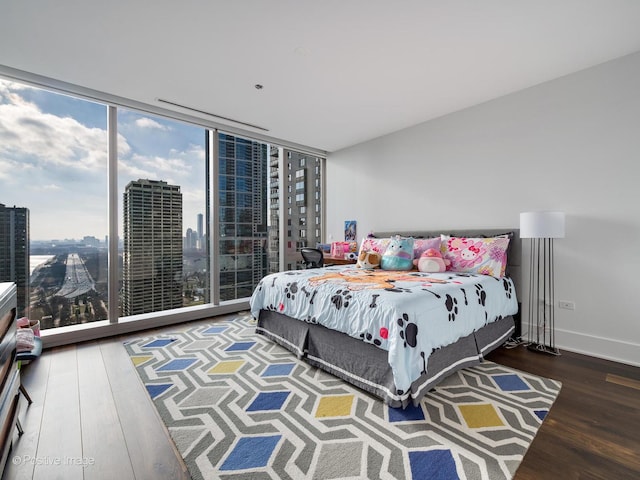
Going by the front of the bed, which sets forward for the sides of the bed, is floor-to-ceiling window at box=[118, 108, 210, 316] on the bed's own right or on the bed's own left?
on the bed's own right

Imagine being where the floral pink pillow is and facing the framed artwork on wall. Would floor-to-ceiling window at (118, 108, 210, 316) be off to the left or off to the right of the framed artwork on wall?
left

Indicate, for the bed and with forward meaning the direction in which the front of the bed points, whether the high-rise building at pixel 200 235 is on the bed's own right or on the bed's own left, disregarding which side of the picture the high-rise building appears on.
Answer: on the bed's own right

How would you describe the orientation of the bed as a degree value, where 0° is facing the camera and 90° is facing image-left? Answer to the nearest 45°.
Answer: approximately 45°

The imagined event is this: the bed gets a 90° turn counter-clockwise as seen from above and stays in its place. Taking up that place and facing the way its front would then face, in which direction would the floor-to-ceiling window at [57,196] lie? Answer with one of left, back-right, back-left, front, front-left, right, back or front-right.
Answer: back-right

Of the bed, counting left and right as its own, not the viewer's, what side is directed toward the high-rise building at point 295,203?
right

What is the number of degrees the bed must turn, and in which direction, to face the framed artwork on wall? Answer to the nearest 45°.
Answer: approximately 135° to its right

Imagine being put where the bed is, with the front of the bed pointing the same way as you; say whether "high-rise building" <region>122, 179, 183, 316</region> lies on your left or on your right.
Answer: on your right

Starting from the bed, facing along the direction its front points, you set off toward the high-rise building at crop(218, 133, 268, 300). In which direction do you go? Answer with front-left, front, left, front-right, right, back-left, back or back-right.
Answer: right

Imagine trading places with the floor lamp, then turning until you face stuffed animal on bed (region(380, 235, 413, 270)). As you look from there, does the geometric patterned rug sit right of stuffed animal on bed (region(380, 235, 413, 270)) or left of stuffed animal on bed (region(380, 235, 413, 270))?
left

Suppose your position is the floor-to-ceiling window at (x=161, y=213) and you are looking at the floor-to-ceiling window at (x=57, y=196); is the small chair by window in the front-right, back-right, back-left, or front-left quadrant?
back-left

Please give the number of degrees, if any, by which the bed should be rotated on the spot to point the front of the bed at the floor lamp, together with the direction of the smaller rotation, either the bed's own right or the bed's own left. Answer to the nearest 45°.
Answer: approximately 180°

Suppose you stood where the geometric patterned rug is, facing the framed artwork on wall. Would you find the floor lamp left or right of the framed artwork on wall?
right
